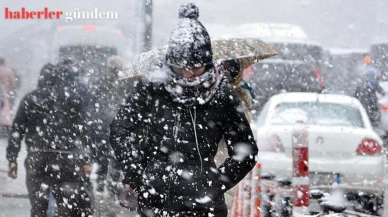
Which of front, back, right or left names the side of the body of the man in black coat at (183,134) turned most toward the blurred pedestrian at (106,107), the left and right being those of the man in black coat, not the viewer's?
back

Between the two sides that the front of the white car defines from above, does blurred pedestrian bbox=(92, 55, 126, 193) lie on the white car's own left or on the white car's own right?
on the white car's own left

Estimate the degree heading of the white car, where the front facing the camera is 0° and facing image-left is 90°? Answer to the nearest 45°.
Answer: approximately 180°

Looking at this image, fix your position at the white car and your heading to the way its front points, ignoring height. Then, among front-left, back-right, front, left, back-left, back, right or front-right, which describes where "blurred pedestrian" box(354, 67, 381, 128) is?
front

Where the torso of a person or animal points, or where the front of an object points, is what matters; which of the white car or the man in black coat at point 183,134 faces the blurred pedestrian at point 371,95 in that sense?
the white car

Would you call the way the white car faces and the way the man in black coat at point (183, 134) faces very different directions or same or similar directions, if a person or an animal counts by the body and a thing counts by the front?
very different directions

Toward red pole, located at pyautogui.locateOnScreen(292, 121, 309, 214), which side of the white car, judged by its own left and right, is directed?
back

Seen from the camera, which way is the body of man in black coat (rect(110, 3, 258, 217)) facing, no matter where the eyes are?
toward the camera
